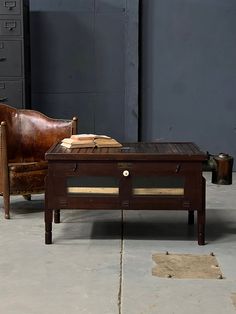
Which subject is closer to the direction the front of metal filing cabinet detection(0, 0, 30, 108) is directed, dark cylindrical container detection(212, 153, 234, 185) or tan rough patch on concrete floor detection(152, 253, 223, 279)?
the tan rough patch on concrete floor

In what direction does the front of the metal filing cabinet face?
toward the camera

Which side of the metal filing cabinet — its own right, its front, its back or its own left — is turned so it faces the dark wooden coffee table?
front

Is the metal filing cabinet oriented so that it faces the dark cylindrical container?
no

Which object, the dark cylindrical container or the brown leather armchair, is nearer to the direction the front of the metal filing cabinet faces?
the brown leather armchair

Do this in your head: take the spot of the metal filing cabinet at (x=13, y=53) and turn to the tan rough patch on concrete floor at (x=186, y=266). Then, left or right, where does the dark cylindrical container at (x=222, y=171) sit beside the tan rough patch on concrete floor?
left

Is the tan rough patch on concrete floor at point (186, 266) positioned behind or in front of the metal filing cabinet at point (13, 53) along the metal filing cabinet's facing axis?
in front

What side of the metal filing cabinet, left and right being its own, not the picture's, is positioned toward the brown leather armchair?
front

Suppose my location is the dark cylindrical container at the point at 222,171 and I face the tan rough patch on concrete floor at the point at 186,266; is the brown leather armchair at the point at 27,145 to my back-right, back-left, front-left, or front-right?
front-right

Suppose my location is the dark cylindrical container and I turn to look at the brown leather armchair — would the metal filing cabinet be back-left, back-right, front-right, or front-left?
front-right

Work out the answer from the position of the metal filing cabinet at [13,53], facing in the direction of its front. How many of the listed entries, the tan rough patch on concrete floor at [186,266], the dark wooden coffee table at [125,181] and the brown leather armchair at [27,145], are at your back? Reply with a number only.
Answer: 0
